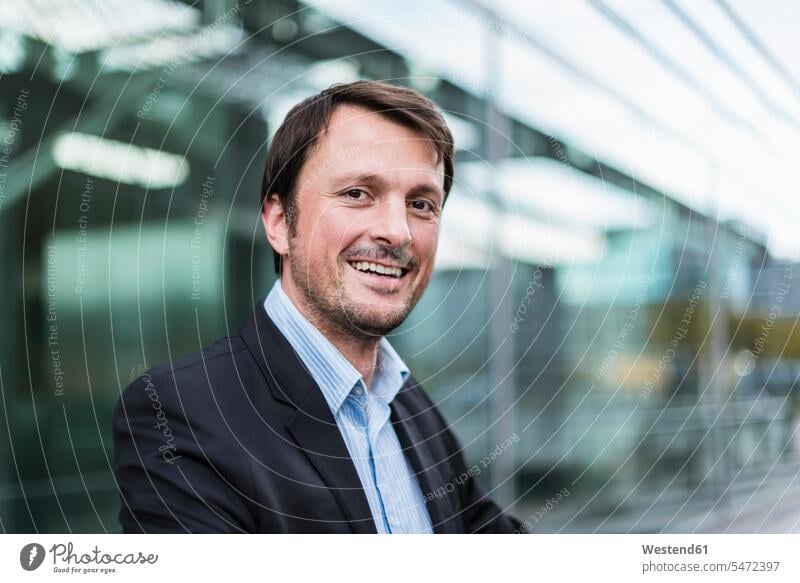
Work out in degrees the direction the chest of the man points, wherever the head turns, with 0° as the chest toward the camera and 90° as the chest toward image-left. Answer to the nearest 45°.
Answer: approximately 315°
